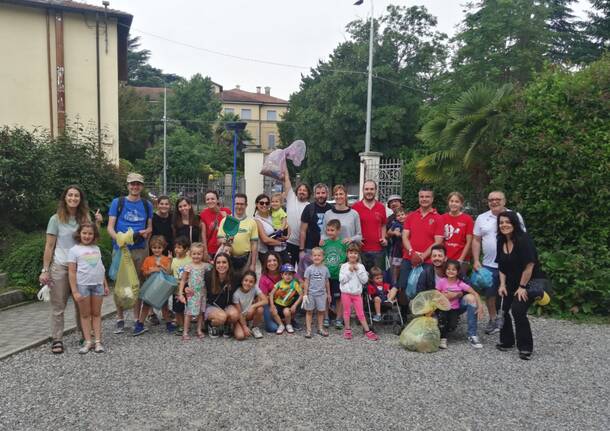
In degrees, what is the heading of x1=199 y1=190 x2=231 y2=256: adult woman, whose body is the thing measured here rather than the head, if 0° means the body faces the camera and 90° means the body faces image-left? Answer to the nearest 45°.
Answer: approximately 0°

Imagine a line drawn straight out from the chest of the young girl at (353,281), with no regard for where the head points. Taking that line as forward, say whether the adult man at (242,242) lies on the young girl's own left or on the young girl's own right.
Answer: on the young girl's own right

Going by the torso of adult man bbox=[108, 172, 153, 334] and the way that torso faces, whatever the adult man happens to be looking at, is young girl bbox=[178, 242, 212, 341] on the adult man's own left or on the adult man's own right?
on the adult man's own left

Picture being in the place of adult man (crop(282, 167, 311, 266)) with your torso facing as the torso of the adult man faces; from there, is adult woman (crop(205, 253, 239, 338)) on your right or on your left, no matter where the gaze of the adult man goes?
on your right

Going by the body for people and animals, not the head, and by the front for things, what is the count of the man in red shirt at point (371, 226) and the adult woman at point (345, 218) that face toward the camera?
2

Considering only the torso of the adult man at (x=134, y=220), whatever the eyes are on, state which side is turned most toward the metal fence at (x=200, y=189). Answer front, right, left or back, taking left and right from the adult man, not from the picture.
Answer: back

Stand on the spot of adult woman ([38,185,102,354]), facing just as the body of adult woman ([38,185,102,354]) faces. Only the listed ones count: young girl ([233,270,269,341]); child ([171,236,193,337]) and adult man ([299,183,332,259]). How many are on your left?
3

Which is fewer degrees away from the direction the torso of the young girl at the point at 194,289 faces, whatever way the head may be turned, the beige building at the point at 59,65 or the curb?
the curb
